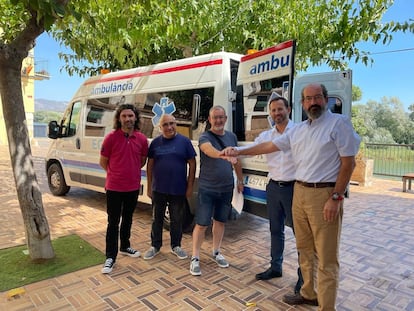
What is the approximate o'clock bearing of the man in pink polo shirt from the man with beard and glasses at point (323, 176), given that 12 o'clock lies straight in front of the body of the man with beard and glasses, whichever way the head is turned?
The man in pink polo shirt is roughly at 2 o'clock from the man with beard and glasses.

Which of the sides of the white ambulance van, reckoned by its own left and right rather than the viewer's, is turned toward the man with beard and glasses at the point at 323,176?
back

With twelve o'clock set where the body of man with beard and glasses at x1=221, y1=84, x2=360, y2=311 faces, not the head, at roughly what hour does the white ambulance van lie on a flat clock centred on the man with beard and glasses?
The white ambulance van is roughly at 3 o'clock from the man with beard and glasses.

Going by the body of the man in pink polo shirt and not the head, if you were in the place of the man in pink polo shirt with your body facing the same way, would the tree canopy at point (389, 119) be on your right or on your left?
on your left

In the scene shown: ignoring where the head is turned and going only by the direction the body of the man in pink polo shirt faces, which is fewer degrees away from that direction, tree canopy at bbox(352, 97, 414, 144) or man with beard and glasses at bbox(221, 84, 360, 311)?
the man with beard and glasses

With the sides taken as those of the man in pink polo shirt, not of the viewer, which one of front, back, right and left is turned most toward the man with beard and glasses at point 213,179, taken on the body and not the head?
left

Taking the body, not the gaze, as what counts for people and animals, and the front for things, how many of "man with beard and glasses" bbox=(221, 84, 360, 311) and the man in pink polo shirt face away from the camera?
0

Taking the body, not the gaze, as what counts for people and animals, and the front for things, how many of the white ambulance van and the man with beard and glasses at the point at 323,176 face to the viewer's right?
0

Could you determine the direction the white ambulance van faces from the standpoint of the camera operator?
facing away from the viewer and to the left of the viewer

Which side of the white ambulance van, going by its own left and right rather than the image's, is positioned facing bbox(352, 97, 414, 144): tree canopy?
right
